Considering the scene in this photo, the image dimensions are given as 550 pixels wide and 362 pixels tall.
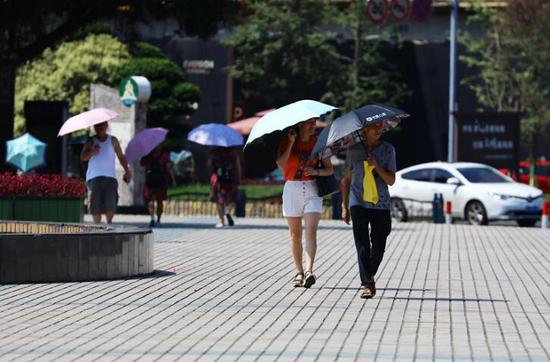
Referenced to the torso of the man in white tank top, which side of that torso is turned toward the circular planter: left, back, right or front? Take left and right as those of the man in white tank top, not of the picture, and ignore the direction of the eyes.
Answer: front

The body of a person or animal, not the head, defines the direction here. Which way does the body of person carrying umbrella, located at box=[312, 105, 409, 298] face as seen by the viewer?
toward the camera

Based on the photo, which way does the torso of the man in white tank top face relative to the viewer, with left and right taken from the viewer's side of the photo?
facing the viewer

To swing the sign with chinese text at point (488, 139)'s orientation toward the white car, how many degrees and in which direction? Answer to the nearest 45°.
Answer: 0° — it already faces it

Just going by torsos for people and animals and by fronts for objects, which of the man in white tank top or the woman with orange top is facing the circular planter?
the man in white tank top
